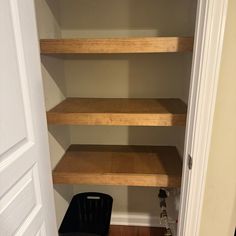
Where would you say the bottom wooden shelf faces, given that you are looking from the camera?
facing the viewer

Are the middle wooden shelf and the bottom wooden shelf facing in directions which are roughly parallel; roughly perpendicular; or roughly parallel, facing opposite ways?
roughly parallel

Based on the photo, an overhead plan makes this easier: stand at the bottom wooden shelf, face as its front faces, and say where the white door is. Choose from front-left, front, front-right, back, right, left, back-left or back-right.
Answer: front-right

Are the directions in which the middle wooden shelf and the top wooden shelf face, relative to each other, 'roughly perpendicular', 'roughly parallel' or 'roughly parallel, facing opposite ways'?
roughly parallel

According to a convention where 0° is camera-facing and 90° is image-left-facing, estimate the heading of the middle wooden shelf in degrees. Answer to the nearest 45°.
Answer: approximately 0°

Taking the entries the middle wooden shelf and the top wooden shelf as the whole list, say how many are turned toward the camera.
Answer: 2

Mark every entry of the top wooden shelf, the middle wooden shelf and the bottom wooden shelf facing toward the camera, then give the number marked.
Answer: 3

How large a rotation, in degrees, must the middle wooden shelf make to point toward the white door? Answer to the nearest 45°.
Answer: approximately 45° to its right
